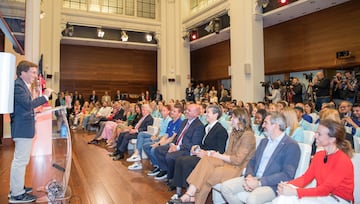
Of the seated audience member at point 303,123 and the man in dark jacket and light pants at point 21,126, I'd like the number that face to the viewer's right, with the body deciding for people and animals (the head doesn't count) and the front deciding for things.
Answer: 1

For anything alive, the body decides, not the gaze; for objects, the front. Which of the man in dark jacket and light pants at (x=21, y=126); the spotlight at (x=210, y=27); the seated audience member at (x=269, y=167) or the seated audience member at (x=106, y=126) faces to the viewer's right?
the man in dark jacket and light pants

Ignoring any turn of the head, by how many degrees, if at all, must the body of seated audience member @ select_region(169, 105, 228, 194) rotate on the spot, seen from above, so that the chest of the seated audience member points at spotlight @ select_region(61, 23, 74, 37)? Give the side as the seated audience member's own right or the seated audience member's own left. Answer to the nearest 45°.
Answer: approximately 45° to the seated audience member's own right

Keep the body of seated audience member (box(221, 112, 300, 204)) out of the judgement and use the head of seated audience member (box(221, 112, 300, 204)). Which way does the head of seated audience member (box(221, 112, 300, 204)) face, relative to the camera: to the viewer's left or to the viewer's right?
to the viewer's left

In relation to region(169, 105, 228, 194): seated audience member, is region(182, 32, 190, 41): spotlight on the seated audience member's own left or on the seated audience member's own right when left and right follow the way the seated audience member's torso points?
on the seated audience member's own right

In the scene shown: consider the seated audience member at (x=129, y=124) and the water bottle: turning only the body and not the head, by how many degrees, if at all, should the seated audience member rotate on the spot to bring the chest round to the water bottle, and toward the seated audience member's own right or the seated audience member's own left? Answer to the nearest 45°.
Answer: approximately 45° to the seated audience member's own left

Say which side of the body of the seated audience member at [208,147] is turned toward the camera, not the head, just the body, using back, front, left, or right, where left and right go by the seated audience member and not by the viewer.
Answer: left

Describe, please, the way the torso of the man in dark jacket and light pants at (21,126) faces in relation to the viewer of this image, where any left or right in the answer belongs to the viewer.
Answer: facing to the right of the viewer

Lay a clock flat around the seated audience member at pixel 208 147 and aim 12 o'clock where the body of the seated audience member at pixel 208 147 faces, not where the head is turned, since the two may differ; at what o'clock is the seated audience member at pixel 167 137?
the seated audience member at pixel 167 137 is roughly at 2 o'clock from the seated audience member at pixel 208 147.
